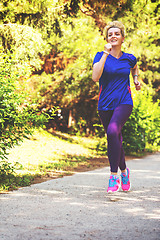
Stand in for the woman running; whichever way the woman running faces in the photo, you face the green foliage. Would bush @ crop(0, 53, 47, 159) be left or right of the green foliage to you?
left

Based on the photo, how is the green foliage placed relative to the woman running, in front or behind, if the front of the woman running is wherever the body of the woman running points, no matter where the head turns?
behind

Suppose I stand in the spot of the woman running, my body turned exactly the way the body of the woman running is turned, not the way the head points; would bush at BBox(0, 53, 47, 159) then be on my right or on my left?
on my right

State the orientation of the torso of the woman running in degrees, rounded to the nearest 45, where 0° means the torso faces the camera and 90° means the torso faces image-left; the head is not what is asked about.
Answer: approximately 0°
